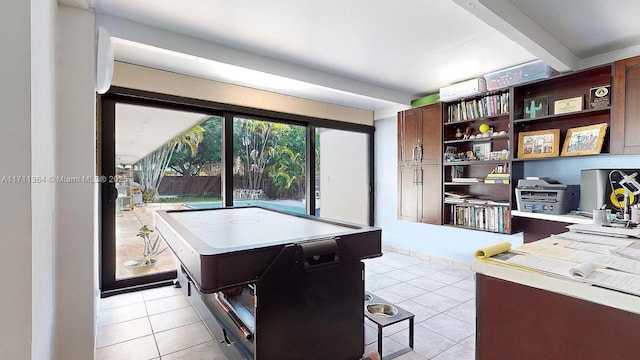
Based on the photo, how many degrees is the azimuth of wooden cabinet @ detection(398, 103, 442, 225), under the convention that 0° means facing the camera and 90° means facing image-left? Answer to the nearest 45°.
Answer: approximately 45°

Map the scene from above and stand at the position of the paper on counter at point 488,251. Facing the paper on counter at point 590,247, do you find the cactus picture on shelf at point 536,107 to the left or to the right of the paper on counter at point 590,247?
left

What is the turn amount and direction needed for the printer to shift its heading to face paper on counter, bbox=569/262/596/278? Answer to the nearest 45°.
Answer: approximately 45° to its left

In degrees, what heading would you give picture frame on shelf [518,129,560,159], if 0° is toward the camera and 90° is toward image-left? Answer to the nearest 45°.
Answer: approximately 0°

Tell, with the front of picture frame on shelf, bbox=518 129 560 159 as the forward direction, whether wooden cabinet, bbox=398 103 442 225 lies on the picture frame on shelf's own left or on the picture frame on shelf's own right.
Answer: on the picture frame on shelf's own right

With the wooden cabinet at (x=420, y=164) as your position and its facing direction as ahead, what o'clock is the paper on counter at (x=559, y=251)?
The paper on counter is roughly at 10 o'clock from the wooden cabinet.

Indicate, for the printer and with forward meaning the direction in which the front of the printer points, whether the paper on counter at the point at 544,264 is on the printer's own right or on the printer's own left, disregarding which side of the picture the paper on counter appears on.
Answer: on the printer's own left

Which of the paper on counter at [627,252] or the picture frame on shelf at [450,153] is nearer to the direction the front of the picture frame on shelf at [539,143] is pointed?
the paper on counter

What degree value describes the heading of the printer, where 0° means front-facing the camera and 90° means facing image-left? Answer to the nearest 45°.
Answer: approximately 45°
